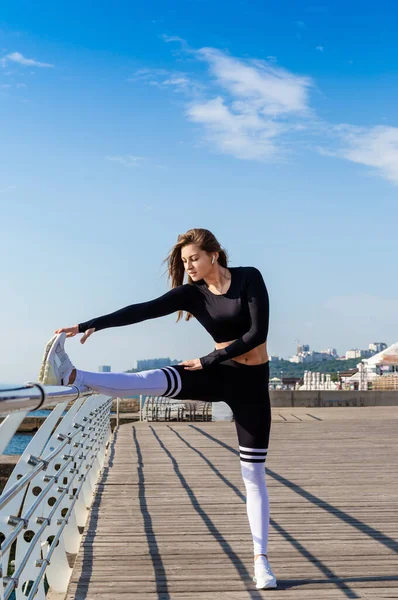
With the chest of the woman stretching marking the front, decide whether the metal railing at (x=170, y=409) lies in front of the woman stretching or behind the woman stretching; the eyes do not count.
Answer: behind

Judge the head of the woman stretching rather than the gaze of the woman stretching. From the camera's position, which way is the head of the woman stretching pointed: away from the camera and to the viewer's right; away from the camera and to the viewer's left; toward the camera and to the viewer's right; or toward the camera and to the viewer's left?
toward the camera and to the viewer's left

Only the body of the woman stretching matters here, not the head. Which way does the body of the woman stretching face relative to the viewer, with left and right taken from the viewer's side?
facing the viewer
